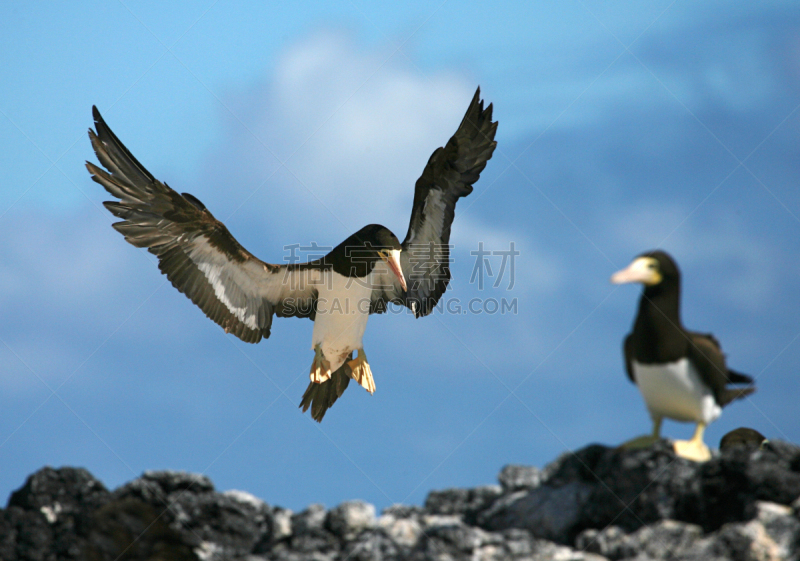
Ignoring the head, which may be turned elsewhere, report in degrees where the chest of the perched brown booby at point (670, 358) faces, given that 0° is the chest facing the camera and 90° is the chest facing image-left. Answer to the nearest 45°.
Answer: approximately 45°

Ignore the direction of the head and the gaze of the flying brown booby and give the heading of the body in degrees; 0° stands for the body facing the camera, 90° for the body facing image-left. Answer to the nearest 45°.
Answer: approximately 315°

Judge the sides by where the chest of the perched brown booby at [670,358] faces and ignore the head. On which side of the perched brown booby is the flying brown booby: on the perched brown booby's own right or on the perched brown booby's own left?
on the perched brown booby's own right
